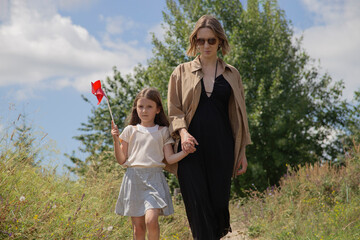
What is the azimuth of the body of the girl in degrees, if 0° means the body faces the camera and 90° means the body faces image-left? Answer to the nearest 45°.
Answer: approximately 0°

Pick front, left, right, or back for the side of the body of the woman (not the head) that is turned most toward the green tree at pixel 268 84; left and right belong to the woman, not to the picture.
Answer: back

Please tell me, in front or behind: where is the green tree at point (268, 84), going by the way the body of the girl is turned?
behind

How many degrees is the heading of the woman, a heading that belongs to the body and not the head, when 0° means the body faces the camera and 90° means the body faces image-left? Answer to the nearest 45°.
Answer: approximately 0°

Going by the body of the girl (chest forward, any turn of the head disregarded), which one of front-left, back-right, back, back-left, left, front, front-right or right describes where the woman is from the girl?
left

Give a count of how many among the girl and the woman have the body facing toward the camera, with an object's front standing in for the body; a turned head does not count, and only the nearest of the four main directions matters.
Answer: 2

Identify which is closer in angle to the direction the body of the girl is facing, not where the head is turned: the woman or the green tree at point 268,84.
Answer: the woman

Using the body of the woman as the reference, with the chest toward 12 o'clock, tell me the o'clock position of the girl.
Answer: The girl is roughly at 3 o'clock from the woman.
